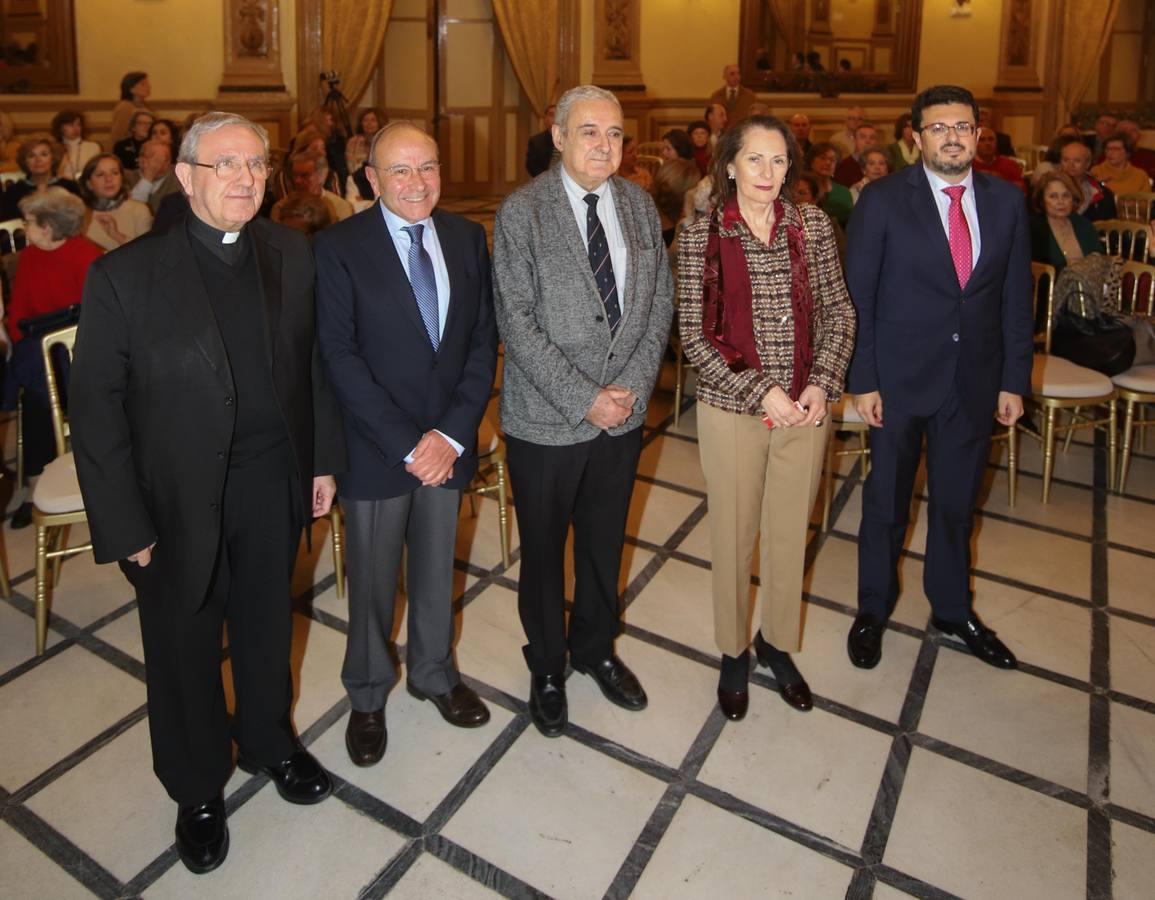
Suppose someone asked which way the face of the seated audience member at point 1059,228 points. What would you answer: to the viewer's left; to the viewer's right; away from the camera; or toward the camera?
toward the camera

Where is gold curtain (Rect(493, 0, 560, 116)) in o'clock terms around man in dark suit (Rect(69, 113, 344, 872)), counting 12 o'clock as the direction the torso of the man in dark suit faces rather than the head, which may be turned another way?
The gold curtain is roughly at 8 o'clock from the man in dark suit.

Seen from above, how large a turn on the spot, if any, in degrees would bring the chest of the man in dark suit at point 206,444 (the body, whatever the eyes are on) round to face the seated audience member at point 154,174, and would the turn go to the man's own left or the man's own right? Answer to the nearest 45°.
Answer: approximately 135° to the man's own left

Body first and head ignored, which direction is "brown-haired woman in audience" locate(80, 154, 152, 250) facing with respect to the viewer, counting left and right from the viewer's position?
facing the viewer

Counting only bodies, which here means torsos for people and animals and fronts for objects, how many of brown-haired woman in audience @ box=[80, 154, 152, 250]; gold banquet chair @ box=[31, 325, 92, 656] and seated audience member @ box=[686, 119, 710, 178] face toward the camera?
3

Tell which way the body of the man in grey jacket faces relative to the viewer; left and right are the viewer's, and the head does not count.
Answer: facing the viewer and to the right of the viewer

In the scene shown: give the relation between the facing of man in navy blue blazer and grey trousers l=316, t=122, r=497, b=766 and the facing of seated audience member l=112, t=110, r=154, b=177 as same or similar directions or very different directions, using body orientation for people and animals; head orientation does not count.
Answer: same or similar directions

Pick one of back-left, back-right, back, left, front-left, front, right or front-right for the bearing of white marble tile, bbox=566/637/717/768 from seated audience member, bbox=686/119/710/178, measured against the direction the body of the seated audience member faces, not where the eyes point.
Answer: front

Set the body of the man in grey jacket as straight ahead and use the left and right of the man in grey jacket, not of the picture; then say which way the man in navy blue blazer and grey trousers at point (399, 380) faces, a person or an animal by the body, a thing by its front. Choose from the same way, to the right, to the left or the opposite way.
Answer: the same way

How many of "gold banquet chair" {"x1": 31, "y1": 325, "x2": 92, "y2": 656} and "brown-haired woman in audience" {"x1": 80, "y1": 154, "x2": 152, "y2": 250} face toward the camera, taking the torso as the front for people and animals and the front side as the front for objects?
2

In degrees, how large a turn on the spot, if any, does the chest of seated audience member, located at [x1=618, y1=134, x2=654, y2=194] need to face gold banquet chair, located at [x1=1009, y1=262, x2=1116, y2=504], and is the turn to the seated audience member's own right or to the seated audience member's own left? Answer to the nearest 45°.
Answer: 0° — they already face it

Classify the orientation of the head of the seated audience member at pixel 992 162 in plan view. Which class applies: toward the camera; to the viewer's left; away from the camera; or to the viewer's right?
toward the camera

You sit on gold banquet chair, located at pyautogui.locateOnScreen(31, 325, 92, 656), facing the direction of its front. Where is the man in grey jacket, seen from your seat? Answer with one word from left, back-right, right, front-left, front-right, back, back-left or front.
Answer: front-left

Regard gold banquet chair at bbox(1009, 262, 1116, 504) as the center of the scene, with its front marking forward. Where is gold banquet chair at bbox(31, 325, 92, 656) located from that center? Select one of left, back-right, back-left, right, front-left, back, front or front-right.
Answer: right

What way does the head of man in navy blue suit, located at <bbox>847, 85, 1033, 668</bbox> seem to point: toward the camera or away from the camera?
toward the camera
